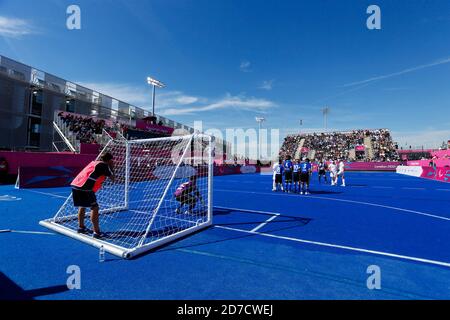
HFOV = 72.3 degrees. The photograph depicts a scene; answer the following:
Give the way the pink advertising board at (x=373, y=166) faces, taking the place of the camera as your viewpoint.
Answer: facing the viewer

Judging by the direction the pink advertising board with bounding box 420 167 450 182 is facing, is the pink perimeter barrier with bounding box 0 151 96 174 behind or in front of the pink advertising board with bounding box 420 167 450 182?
in front

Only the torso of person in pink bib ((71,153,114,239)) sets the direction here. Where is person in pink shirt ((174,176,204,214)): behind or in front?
in front

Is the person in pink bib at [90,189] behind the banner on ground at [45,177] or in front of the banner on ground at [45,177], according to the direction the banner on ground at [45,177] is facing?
in front

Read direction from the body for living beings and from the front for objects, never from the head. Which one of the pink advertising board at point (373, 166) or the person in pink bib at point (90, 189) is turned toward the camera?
the pink advertising board

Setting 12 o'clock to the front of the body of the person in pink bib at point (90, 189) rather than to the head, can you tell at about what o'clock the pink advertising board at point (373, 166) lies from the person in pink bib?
The pink advertising board is roughly at 11 o'clock from the person in pink bib.

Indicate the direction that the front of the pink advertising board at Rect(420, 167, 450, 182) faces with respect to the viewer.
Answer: facing the viewer and to the left of the viewer

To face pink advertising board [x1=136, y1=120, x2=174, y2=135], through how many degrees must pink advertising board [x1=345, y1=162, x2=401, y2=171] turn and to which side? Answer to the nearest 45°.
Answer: approximately 45° to its right

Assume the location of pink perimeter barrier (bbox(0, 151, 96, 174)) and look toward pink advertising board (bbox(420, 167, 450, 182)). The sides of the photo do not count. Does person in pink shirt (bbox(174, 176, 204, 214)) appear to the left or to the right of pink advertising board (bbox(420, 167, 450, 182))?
right

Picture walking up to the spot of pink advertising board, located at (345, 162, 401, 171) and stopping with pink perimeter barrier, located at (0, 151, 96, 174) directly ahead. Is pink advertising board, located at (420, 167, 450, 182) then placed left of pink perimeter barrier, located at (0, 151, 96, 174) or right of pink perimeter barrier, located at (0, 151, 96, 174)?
left
